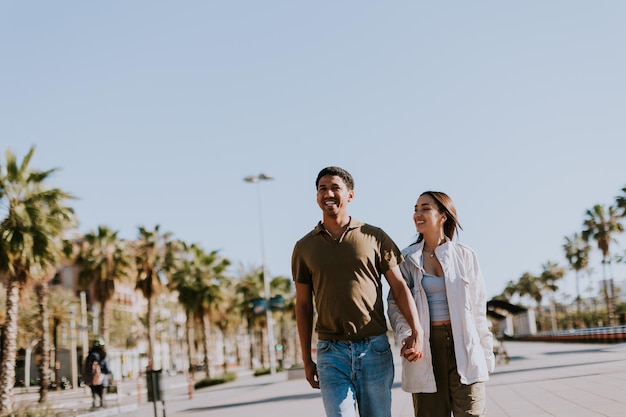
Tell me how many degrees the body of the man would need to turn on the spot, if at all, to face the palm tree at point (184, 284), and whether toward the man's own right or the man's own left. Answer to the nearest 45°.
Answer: approximately 180°

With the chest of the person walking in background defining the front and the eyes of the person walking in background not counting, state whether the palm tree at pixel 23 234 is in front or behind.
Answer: behind

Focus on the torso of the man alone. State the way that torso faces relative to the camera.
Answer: toward the camera

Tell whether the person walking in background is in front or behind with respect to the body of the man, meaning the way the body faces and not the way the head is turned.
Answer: behind

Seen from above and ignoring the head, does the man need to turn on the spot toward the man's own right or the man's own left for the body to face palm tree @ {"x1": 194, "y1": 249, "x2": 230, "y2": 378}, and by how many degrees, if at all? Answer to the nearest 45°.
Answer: approximately 180°
